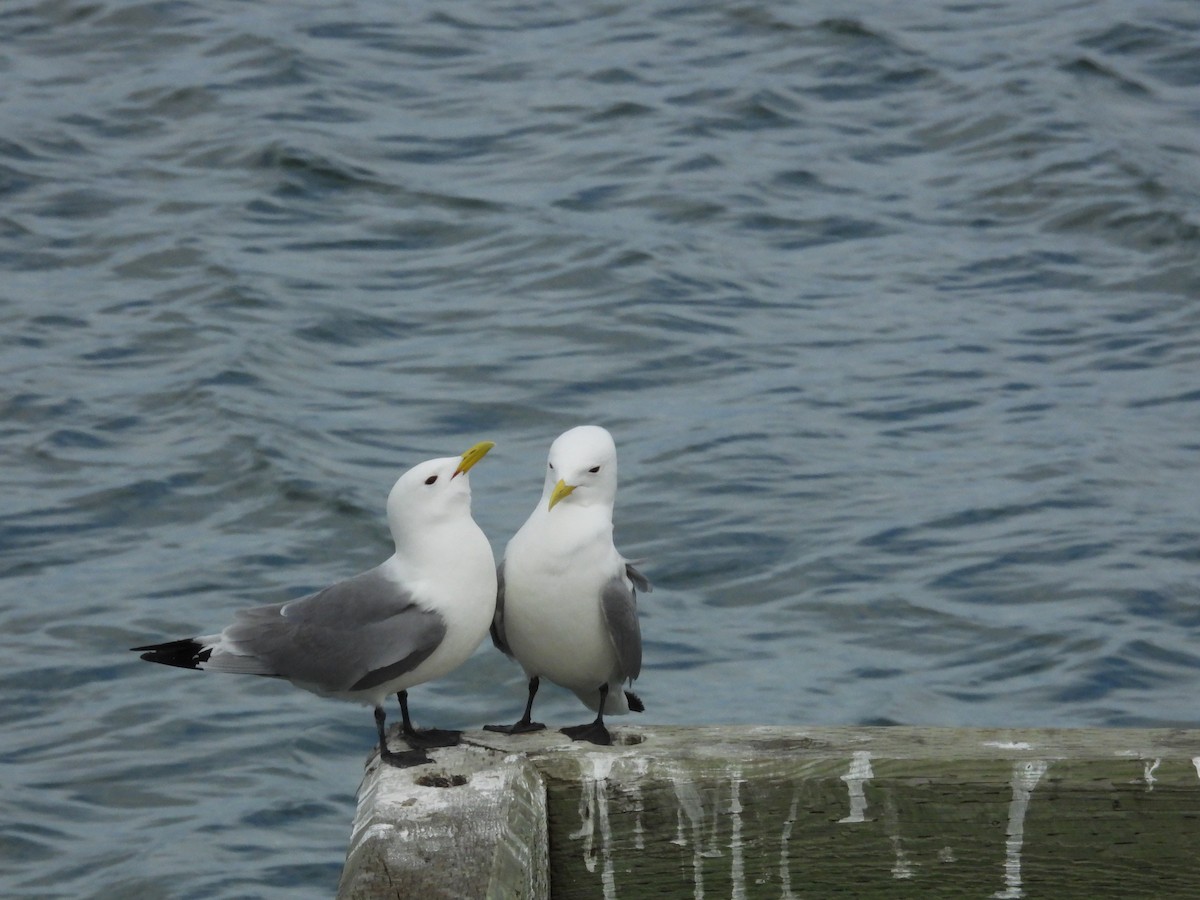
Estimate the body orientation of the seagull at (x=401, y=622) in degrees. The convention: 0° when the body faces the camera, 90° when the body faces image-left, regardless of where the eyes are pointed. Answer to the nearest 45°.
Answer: approximately 270°
